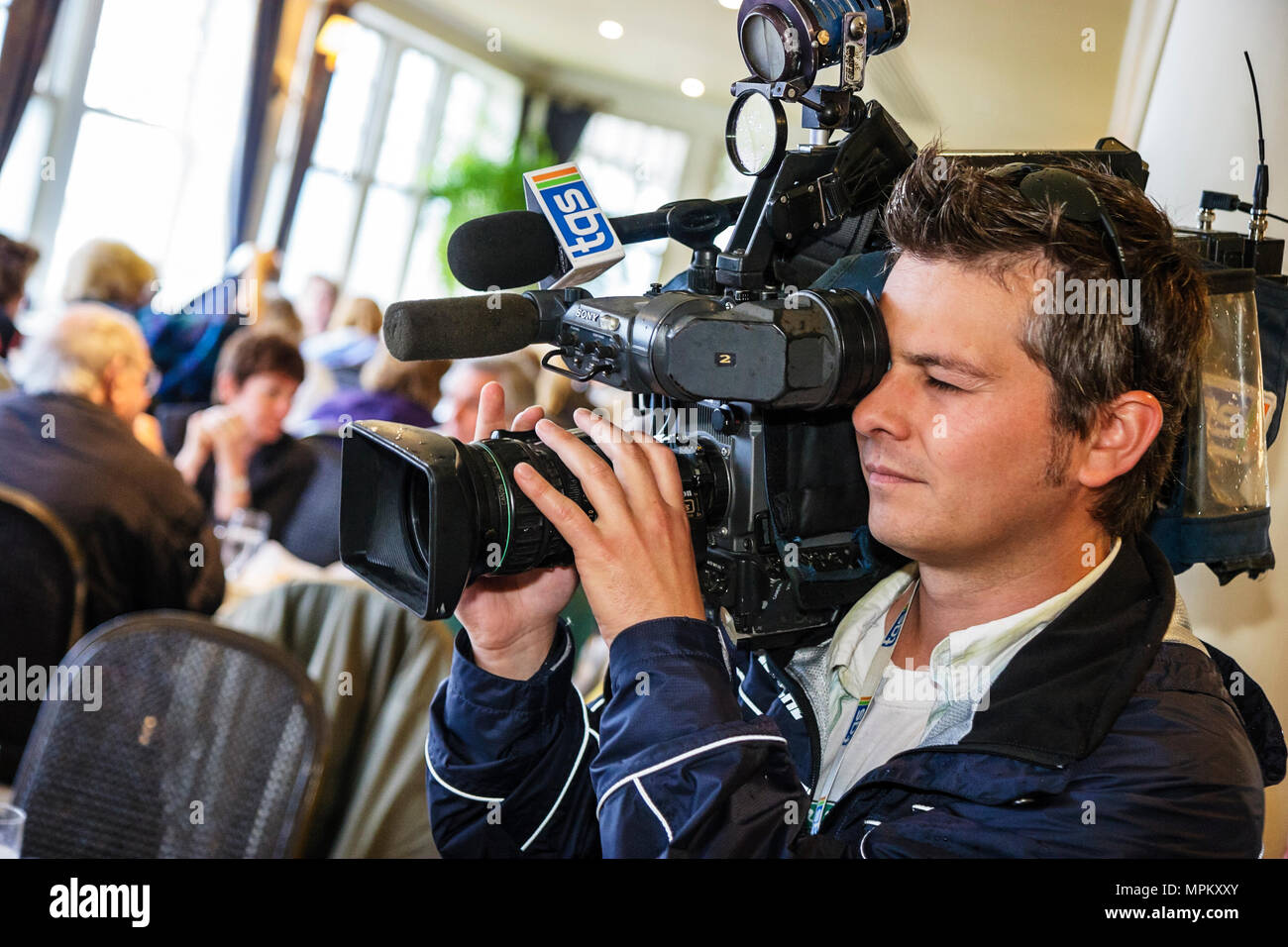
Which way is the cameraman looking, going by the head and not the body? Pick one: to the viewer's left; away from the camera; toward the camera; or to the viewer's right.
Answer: to the viewer's left

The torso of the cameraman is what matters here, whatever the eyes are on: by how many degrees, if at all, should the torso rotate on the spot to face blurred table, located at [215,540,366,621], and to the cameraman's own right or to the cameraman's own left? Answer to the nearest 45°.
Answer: approximately 90° to the cameraman's own right

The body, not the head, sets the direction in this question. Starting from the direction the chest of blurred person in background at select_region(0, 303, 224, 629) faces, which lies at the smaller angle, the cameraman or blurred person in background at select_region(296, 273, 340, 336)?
the blurred person in background

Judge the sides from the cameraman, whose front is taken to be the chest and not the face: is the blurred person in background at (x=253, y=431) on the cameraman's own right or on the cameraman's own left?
on the cameraman's own right

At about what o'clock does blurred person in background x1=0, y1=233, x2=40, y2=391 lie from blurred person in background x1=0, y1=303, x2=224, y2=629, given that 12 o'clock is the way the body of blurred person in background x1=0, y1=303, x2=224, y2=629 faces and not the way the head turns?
blurred person in background x1=0, y1=233, x2=40, y2=391 is roughly at 10 o'clock from blurred person in background x1=0, y1=303, x2=224, y2=629.

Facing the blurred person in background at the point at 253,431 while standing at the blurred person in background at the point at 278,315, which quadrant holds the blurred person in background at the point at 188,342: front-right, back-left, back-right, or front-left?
front-right

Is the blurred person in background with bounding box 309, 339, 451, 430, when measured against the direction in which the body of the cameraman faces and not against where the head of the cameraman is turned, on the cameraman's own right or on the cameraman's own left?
on the cameraman's own right

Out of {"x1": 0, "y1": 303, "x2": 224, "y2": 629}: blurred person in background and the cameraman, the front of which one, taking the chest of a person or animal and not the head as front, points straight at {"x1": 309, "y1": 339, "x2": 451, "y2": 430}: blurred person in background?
{"x1": 0, "y1": 303, "x2": 224, "y2": 629}: blurred person in background

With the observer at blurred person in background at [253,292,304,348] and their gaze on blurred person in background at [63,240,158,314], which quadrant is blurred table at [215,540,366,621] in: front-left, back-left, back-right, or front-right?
front-left

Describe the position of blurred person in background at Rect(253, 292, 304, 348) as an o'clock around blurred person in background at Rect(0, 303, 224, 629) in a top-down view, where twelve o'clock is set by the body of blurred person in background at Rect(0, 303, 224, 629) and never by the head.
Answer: blurred person in background at Rect(253, 292, 304, 348) is roughly at 11 o'clock from blurred person in background at Rect(0, 303, 224, 629).

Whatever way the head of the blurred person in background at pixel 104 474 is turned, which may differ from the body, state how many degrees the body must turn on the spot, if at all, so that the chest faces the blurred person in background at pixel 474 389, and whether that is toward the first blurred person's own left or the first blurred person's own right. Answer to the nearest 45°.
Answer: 0° — they already face them

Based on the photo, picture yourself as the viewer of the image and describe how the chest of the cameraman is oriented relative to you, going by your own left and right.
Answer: facing the viewer and to the left of the viewer

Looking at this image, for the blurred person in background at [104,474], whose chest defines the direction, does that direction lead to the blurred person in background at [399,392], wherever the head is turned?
yes

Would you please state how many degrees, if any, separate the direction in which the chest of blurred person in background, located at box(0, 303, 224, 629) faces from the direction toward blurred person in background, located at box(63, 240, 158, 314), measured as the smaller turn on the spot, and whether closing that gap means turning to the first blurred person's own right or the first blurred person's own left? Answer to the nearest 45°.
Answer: approximately 45° to the first blurred person's own left

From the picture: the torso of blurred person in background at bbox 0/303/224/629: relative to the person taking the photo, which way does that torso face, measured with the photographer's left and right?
facing away from the viewer and to the right of the viewer
